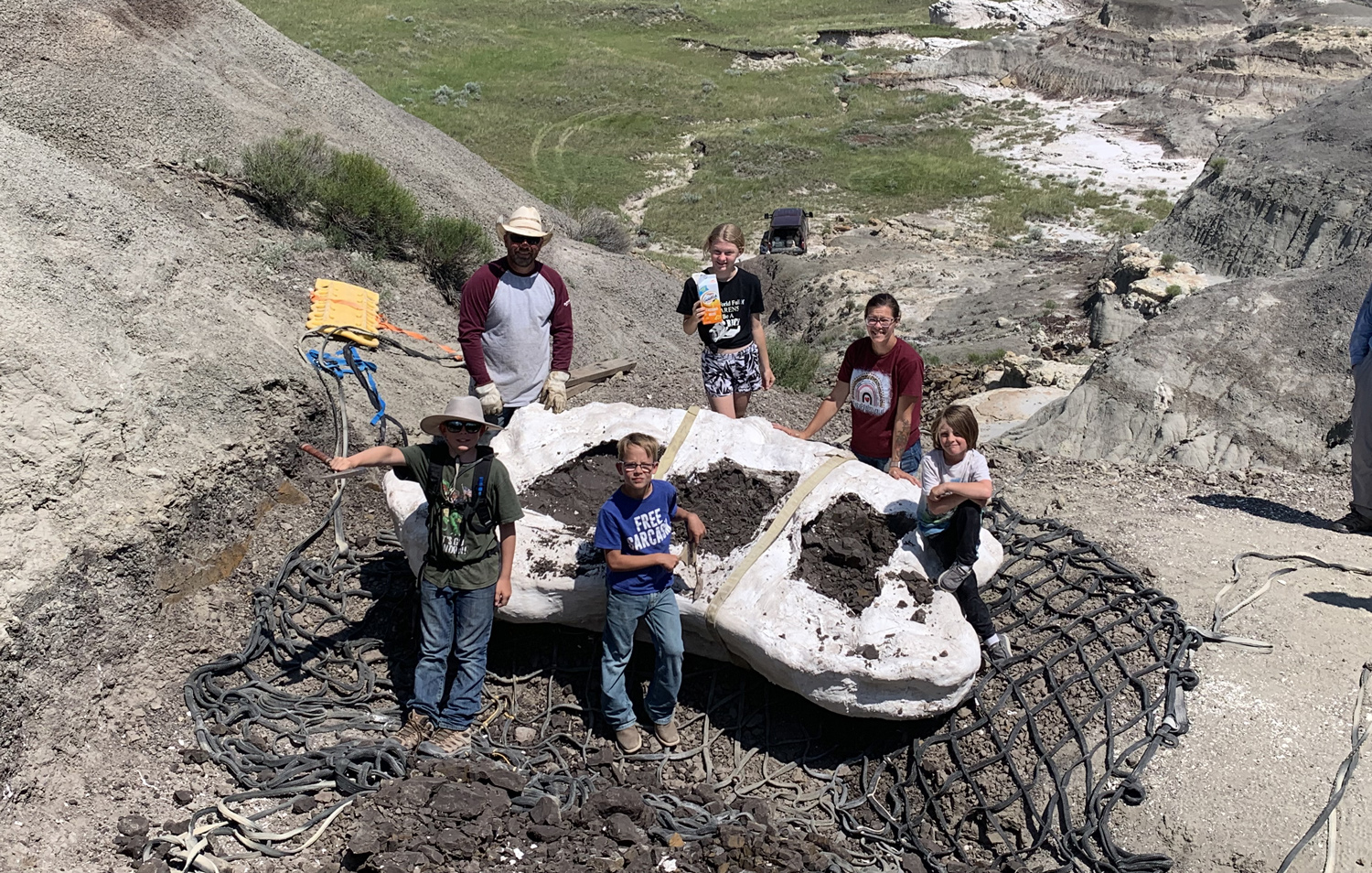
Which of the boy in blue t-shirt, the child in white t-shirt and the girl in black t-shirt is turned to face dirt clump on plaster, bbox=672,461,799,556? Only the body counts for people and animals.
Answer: the girl in black t-shirt

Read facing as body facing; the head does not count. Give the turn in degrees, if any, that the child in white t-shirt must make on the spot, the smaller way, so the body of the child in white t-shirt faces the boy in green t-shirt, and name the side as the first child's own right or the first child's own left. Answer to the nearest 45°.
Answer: approximately 90° to the first child's own right

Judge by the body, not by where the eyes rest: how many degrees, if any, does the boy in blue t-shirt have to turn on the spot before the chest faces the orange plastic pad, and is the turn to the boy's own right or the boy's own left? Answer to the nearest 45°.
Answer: approximately 135° to the boy's own right

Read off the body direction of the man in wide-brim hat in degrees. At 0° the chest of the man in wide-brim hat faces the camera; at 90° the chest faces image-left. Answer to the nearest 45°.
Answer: approximately 0°

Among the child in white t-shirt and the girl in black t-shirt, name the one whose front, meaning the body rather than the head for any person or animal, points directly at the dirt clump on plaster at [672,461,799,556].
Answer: the girl in black t-shirt

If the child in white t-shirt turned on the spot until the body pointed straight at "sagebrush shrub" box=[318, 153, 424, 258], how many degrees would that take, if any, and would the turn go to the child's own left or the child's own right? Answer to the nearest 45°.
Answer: approximately 135° to the child's own right

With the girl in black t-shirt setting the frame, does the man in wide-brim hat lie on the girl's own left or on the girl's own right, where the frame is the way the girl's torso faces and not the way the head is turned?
on the girl's own right

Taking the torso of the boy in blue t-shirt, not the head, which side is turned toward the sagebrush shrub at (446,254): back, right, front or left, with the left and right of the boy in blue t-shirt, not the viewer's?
back

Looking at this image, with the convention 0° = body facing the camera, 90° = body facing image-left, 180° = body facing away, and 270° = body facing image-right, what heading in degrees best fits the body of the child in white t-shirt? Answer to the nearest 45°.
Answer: approximately 0°
